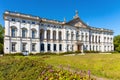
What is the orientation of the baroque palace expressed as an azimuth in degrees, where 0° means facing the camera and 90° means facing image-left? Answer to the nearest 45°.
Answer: approximately 315°
